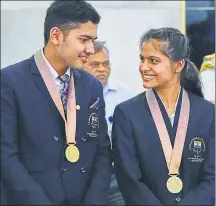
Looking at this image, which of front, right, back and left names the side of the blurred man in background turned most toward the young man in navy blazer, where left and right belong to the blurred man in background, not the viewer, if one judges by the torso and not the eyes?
front

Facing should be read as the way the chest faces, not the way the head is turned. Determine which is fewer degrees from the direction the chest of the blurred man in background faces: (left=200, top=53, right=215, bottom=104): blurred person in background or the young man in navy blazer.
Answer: the young man in navy blazer

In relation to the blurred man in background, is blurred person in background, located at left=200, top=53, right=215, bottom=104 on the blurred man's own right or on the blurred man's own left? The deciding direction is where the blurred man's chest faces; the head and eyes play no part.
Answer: on the blurred man's own left

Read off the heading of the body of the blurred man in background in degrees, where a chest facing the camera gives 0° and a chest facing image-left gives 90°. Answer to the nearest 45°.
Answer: approximately 0°

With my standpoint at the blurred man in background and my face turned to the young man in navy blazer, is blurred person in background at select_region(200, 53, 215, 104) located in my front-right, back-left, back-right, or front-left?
back-left
